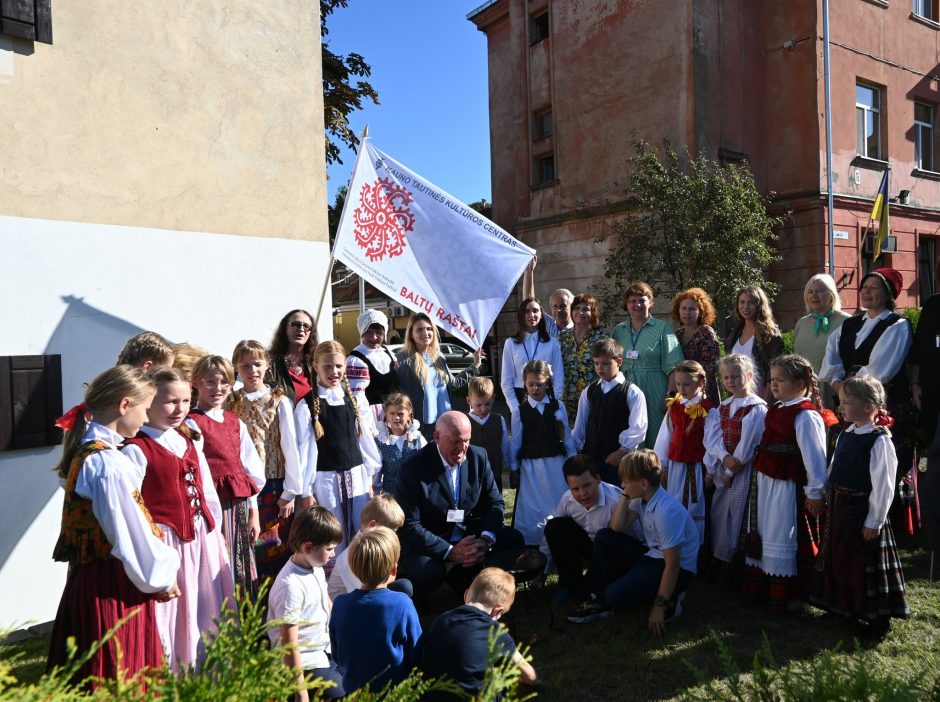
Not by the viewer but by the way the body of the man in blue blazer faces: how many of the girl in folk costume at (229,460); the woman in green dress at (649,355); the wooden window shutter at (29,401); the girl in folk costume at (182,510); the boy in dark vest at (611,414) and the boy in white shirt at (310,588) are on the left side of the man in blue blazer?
2

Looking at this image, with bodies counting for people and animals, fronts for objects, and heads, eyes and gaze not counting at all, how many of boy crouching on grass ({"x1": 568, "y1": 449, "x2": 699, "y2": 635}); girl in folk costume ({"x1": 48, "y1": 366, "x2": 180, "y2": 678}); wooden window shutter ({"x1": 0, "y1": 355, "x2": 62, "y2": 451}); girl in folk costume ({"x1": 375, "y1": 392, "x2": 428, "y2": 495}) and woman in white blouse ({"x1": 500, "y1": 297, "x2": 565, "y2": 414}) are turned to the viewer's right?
1

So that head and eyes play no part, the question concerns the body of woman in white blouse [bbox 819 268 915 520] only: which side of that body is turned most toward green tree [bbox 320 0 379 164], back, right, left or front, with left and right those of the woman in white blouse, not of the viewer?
right

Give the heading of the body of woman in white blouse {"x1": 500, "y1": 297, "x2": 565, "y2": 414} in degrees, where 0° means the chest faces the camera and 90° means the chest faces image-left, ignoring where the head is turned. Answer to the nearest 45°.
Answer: approximately 0°

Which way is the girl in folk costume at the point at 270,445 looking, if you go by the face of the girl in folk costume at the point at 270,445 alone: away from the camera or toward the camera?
toward the camera

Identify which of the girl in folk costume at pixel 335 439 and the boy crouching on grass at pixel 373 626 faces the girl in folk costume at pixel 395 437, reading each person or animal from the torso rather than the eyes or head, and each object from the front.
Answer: the boy crouching on grass

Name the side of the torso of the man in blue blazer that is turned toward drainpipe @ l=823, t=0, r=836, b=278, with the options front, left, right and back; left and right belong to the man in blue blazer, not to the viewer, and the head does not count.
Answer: left

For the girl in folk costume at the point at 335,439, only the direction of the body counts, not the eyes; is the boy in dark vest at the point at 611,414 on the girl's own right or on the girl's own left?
on the girl's own left

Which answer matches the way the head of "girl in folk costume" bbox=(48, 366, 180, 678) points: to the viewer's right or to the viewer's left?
to the viewer's right

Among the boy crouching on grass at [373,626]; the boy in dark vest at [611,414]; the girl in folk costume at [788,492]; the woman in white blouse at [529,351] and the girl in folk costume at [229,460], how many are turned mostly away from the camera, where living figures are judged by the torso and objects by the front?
1

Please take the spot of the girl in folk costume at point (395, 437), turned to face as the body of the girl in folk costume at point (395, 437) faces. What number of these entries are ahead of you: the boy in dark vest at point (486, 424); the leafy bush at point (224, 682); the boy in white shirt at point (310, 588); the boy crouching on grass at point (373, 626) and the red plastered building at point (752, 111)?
3

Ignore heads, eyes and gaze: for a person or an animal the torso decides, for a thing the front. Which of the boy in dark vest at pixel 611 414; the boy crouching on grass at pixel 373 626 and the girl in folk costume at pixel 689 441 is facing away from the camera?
the boy crouching on grass

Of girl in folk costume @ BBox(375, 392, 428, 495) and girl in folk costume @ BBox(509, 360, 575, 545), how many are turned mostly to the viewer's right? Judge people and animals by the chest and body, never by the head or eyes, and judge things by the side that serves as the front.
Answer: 0

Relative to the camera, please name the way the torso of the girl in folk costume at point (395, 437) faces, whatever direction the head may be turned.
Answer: toward the camera

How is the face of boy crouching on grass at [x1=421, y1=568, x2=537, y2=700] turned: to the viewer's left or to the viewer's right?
to the viewer's right

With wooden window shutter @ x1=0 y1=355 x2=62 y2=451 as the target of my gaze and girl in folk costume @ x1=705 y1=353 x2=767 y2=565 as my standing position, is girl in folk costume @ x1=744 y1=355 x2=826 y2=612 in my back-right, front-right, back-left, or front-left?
back-left

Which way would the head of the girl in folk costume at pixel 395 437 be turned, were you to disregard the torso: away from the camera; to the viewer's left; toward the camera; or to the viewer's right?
toward the camera

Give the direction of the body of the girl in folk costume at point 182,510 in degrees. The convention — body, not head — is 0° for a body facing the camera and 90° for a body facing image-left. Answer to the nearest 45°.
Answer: approximately 315°

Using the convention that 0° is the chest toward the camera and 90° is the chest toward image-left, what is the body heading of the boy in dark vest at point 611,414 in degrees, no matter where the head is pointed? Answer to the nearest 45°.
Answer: approximately 45°

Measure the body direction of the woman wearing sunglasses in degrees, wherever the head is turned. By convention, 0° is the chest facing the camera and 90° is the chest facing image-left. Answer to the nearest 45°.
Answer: approximately 315°

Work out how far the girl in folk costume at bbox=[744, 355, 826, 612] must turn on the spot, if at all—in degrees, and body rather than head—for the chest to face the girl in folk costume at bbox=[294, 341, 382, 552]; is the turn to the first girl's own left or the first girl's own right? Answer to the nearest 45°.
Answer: approximately 45° to the first girl's own right
